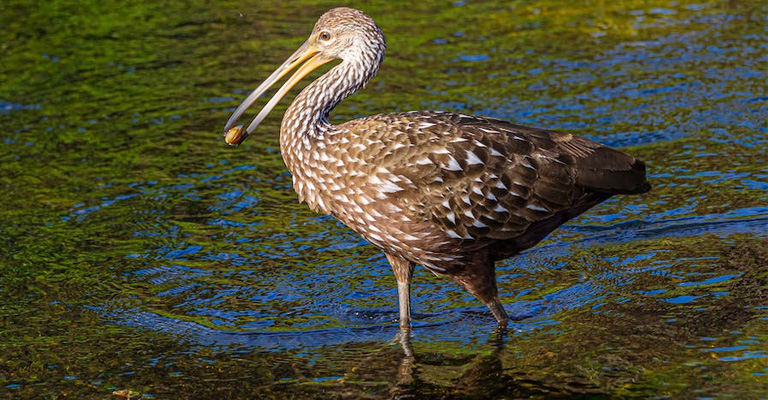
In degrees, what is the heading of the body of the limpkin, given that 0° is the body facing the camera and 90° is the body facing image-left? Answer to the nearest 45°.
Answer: approximately 90°
